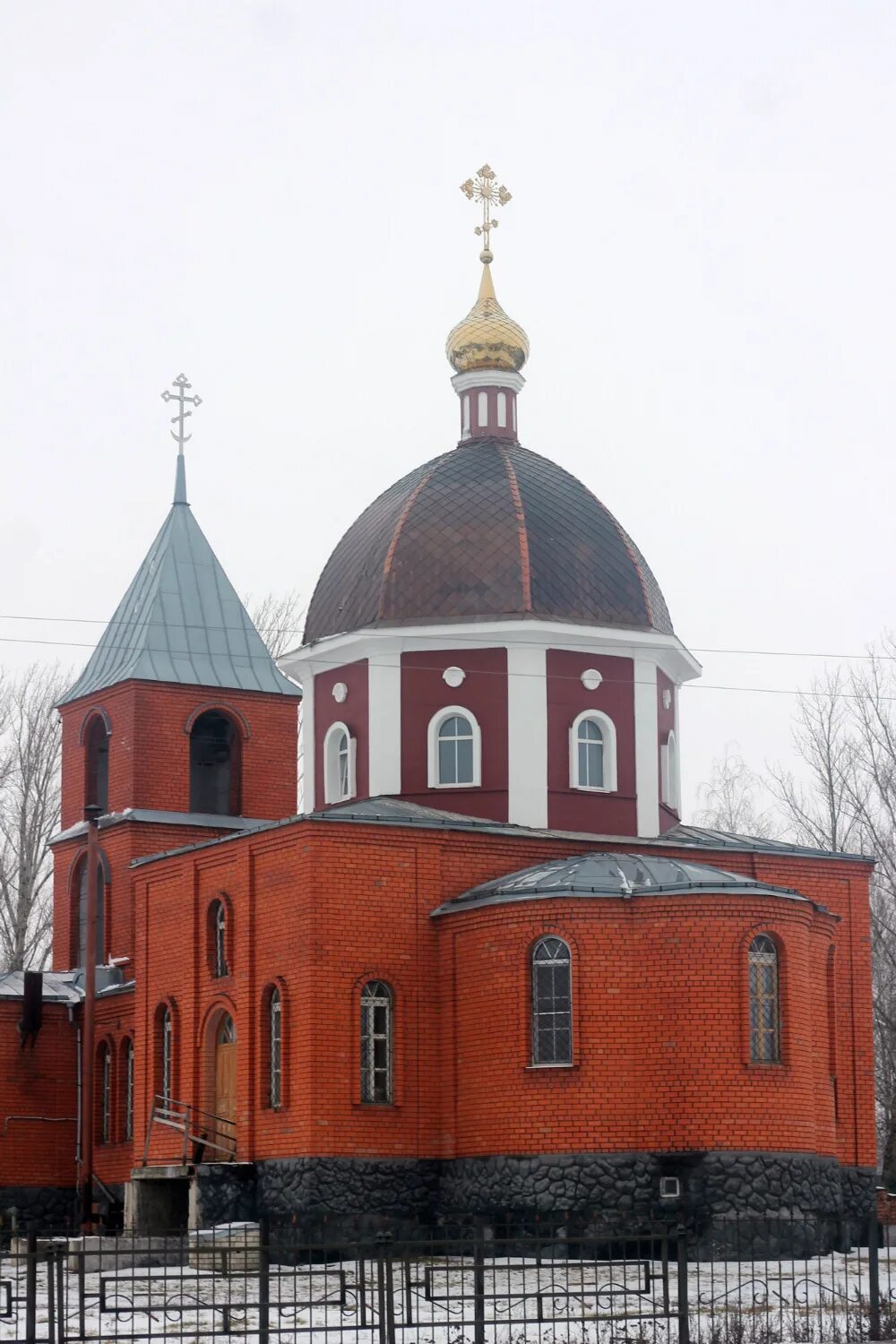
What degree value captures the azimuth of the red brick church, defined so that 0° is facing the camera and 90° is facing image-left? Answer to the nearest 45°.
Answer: approximately 135°

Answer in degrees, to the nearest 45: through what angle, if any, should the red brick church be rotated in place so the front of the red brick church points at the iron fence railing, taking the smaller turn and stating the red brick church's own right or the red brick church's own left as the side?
approximately 135° to the red brick church's own left
